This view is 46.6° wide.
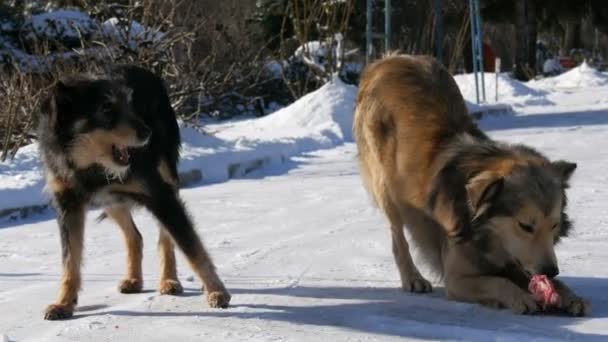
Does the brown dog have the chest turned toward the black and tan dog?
no

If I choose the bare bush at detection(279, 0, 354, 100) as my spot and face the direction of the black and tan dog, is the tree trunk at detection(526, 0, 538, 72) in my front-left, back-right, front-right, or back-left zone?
back-left

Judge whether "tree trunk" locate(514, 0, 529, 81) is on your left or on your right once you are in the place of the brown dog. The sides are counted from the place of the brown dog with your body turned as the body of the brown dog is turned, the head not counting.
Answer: on your left

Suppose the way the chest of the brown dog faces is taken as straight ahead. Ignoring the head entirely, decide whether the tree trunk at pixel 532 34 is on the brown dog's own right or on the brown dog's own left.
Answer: on the brown dog's own left

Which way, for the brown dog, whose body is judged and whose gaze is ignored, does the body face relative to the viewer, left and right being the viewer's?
facing the viewer and to the right of the viewer

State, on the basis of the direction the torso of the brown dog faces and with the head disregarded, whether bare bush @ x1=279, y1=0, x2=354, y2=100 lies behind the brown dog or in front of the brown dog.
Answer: behind
